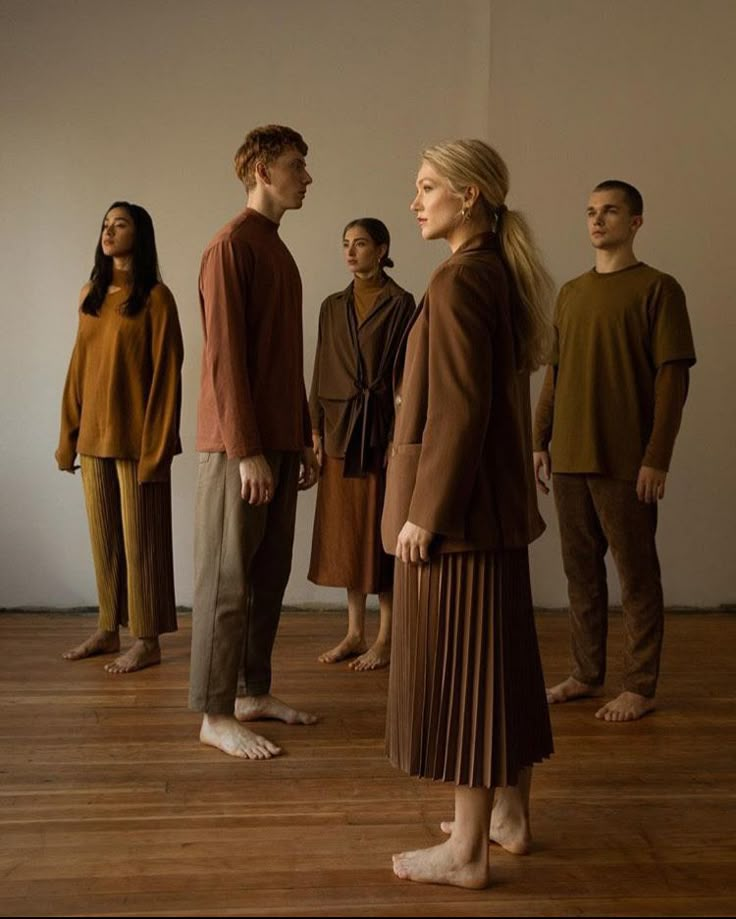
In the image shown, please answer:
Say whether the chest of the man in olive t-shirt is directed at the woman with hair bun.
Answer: no

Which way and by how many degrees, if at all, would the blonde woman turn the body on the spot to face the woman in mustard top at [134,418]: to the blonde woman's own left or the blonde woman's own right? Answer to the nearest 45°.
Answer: approximately 45° to the blonde woman's own right

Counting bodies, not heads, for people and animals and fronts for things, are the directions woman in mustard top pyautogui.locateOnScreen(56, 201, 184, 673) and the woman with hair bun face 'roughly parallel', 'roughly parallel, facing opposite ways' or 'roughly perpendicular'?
roughly parallel

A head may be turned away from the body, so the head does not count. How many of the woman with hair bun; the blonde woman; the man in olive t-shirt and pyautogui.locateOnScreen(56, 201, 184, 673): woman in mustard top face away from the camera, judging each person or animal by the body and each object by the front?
0

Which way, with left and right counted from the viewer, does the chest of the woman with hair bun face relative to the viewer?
facing the viewer and to the left of the viewer

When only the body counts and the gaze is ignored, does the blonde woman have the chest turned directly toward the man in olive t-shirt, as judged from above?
no

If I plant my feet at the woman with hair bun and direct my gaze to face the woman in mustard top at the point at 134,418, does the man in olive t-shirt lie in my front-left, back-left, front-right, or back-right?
back-left

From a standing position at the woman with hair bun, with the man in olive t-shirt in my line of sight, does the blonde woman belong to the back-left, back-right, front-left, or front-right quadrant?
front-right

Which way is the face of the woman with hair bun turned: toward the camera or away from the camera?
toward the camera

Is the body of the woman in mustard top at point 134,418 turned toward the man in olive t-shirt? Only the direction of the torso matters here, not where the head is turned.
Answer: no

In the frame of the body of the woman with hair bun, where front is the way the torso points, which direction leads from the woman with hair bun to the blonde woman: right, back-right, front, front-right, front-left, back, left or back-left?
front-left

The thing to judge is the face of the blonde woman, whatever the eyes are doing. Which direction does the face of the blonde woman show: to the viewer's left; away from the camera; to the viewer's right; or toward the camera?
to the viewer's left

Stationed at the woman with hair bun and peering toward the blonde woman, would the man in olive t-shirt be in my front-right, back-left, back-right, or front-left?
front-left

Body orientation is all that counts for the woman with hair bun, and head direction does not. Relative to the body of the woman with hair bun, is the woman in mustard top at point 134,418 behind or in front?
in front

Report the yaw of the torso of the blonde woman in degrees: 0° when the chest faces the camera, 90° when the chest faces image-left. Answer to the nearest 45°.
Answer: approximately 90°
